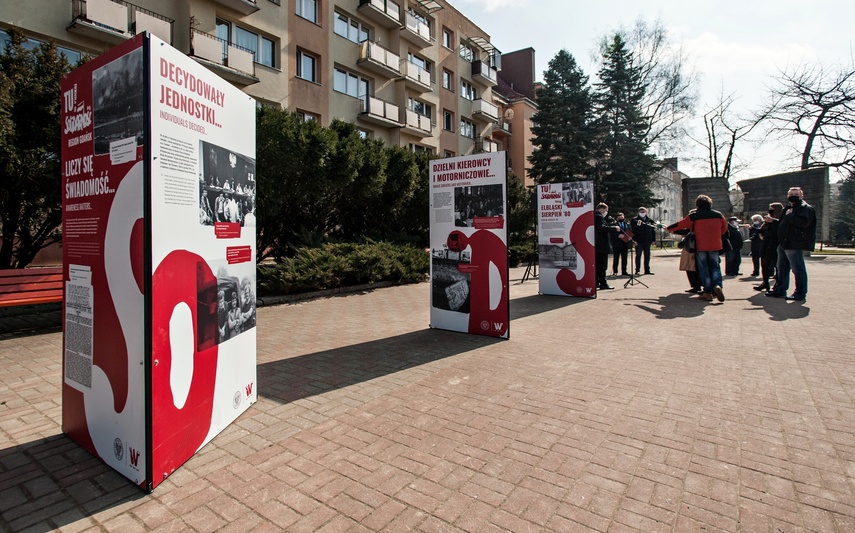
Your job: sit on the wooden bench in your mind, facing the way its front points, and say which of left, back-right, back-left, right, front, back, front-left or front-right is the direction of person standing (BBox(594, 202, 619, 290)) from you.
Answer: left

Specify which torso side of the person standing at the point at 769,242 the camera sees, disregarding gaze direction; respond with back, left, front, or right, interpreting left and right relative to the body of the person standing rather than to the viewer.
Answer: left

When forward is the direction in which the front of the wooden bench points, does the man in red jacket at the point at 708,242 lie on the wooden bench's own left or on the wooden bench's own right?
on the wooden bench's own left

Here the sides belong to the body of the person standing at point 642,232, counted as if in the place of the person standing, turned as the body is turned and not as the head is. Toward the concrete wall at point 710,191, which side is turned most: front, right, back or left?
back

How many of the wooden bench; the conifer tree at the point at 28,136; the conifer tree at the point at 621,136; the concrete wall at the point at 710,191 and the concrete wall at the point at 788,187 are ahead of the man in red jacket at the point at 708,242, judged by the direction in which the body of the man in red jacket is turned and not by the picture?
3

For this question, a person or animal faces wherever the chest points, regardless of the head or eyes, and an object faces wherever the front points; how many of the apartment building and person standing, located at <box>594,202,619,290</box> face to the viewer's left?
0

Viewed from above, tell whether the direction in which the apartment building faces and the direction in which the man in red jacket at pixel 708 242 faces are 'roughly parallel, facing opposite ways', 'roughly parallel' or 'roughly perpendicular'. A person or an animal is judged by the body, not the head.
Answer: roughly perpendicular

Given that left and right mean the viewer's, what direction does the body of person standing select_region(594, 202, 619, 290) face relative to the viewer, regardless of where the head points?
facing to the right of the viewer
